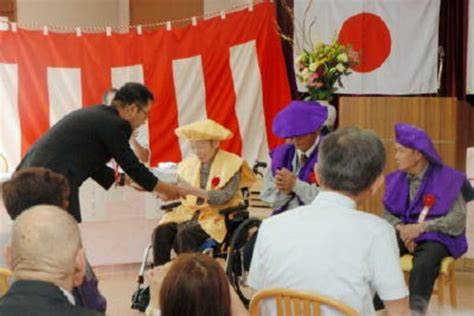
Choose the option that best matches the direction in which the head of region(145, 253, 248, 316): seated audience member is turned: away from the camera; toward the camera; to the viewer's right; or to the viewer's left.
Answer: away from the camera

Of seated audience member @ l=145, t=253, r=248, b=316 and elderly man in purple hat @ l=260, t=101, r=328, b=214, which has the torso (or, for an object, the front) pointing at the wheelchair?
the seated audience member

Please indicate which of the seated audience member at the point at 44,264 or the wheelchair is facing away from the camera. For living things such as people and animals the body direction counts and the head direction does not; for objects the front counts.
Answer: the seated audience member

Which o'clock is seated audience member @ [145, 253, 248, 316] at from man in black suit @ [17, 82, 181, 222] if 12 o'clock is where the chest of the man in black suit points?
The seated audience member is roughly at 3 o'clock from the man in black suit.

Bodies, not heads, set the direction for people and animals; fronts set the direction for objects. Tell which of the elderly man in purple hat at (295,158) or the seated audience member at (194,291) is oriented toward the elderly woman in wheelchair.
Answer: the seated audience member

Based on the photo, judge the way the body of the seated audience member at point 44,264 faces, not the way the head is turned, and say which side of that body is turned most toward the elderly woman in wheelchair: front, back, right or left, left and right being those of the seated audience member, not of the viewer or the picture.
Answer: front

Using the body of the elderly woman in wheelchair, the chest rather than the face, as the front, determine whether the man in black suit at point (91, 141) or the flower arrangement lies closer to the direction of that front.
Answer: the man in black suit

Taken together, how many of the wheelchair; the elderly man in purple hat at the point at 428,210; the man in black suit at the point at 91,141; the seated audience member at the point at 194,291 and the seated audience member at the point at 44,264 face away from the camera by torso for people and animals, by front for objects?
2

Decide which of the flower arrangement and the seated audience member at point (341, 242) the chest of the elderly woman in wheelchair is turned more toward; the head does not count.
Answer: the seated audience member

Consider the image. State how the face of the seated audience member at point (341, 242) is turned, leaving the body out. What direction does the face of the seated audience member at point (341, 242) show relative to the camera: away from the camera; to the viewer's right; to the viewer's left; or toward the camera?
away from the camera

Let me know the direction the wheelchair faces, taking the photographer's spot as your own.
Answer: facing the viewer and to the left of the viewer

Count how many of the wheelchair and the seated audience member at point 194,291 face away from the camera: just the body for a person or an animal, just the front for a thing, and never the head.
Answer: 1

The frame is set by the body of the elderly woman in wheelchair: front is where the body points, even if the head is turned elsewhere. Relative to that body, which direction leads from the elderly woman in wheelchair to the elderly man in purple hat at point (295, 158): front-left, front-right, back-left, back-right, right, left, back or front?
left

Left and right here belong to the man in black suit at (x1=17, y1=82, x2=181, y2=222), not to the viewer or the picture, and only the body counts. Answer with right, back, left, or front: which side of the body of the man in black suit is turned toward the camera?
right

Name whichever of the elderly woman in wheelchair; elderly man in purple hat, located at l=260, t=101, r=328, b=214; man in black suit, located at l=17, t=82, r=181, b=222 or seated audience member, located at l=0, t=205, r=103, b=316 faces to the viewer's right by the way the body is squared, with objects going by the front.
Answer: the man in black suit

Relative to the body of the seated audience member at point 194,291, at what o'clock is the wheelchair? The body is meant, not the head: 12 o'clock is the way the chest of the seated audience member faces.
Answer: The wheelchair is roughly at 12 o'clock from the seated audience member.

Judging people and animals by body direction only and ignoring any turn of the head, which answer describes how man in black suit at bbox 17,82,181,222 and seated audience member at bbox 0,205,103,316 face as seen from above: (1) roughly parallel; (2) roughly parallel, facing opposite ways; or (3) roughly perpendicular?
roughly perpendicular

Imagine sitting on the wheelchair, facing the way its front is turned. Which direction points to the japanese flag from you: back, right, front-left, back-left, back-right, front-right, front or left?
back

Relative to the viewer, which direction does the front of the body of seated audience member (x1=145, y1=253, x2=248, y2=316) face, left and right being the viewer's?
facing away from the viewer
